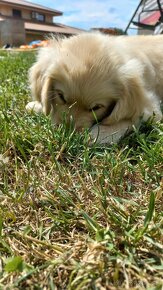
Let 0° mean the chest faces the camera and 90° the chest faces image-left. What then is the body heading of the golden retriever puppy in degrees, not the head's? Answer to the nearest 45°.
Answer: approximately 45°

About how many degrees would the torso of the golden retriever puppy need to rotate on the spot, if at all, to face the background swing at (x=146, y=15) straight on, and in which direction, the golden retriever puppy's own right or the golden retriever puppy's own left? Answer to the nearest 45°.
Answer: approximately 135° to the golden retriever puppy's own right

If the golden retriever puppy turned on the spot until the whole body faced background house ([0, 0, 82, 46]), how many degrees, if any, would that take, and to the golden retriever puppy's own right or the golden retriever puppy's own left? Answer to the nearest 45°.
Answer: approximately 135° to the golden retriever puppy's own right
